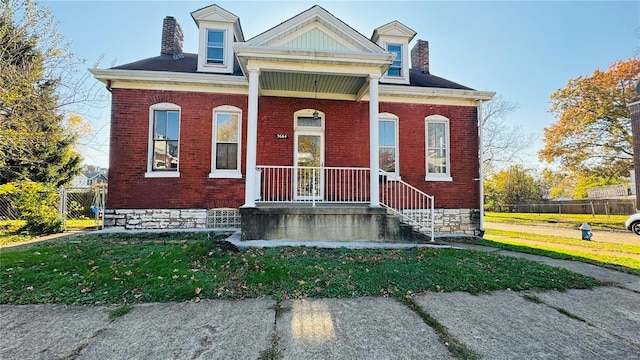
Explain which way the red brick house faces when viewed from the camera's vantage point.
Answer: facing the viewer

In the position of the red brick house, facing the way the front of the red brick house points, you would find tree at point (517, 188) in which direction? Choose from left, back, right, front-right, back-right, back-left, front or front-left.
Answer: back-left

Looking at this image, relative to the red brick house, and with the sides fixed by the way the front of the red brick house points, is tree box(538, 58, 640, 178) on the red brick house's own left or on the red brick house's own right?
on the red brick house's own left

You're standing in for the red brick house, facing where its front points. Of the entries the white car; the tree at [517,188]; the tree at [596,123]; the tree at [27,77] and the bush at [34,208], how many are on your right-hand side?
2

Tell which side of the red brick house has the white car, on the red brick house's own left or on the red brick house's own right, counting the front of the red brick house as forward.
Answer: on the red brick house's own left

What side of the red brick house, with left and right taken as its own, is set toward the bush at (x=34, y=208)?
right

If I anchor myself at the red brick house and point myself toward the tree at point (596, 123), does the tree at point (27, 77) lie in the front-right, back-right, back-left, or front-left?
back-left

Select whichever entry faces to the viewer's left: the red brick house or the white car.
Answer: the white car

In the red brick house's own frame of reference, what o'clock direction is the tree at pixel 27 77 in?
The tree is roughly at 3 o'clock from the red brick house.
